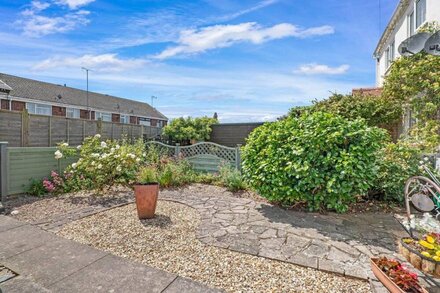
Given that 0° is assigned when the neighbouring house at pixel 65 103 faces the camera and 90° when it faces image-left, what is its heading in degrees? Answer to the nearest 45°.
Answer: approximately 315°

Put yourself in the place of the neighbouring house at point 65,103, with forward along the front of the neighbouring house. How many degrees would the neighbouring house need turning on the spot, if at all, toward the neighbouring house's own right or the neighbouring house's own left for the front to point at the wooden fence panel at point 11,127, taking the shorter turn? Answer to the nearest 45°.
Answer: approximately 45° to the neighbouring house's own right

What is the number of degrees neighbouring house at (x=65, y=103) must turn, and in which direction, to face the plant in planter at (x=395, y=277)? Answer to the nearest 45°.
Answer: approximately 45° to its right

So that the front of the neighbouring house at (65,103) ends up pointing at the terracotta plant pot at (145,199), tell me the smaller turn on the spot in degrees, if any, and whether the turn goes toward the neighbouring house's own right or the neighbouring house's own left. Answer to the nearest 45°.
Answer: approximately 45° to the neighbouring house's own right

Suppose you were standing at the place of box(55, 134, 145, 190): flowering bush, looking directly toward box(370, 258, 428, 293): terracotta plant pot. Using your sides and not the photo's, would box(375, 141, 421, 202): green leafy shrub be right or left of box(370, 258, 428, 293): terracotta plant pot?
left

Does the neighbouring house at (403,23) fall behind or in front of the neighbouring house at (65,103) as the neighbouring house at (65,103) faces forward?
in front

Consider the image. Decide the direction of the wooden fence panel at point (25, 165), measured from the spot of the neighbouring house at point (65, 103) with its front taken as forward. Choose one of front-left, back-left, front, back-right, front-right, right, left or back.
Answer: front-right

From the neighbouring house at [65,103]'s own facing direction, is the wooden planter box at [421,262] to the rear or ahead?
ahead
